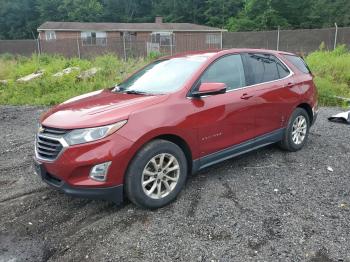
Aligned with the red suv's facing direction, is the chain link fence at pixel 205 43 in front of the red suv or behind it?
behind

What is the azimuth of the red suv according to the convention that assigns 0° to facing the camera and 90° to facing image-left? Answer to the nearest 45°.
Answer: approximately 45°

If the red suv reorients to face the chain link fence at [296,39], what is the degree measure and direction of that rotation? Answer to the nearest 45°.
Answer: approximately 135° to its right
